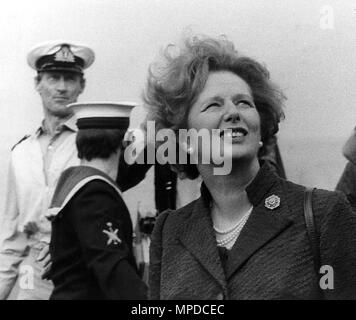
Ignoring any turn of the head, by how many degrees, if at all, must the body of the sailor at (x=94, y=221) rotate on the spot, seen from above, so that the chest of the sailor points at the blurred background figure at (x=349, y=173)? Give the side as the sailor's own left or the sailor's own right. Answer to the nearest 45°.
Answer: approximately 45° to the sailor's own right

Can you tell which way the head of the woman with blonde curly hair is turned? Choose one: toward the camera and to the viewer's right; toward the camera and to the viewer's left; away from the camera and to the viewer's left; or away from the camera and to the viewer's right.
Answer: toward the camera and to the viewer's right

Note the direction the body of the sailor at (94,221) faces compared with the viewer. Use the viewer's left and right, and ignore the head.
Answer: facing away from the viewer and to the right of the viewer
